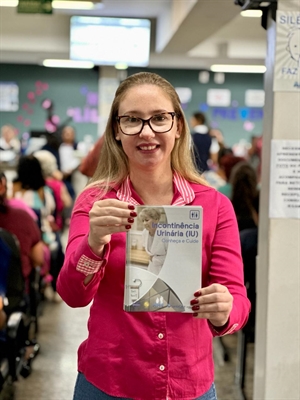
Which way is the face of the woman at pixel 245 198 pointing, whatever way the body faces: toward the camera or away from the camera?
away from the camera

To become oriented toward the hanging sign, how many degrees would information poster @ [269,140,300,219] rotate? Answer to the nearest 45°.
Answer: approximately 135° to its right

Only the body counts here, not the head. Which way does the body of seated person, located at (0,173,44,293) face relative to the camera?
away from the camera

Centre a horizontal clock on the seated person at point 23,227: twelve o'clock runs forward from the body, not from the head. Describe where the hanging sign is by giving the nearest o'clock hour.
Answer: The hanging sign is roughly at 12 o'clock from the seated person.

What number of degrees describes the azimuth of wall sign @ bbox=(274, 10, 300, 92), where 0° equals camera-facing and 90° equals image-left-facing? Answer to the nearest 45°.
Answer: approximately 0°

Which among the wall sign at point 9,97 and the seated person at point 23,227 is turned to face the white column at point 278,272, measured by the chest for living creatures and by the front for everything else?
the wall sign

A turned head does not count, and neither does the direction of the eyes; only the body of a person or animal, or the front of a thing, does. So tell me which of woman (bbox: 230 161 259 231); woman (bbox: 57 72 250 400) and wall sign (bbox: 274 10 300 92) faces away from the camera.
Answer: woman (bbox: 230 161 259 231)
